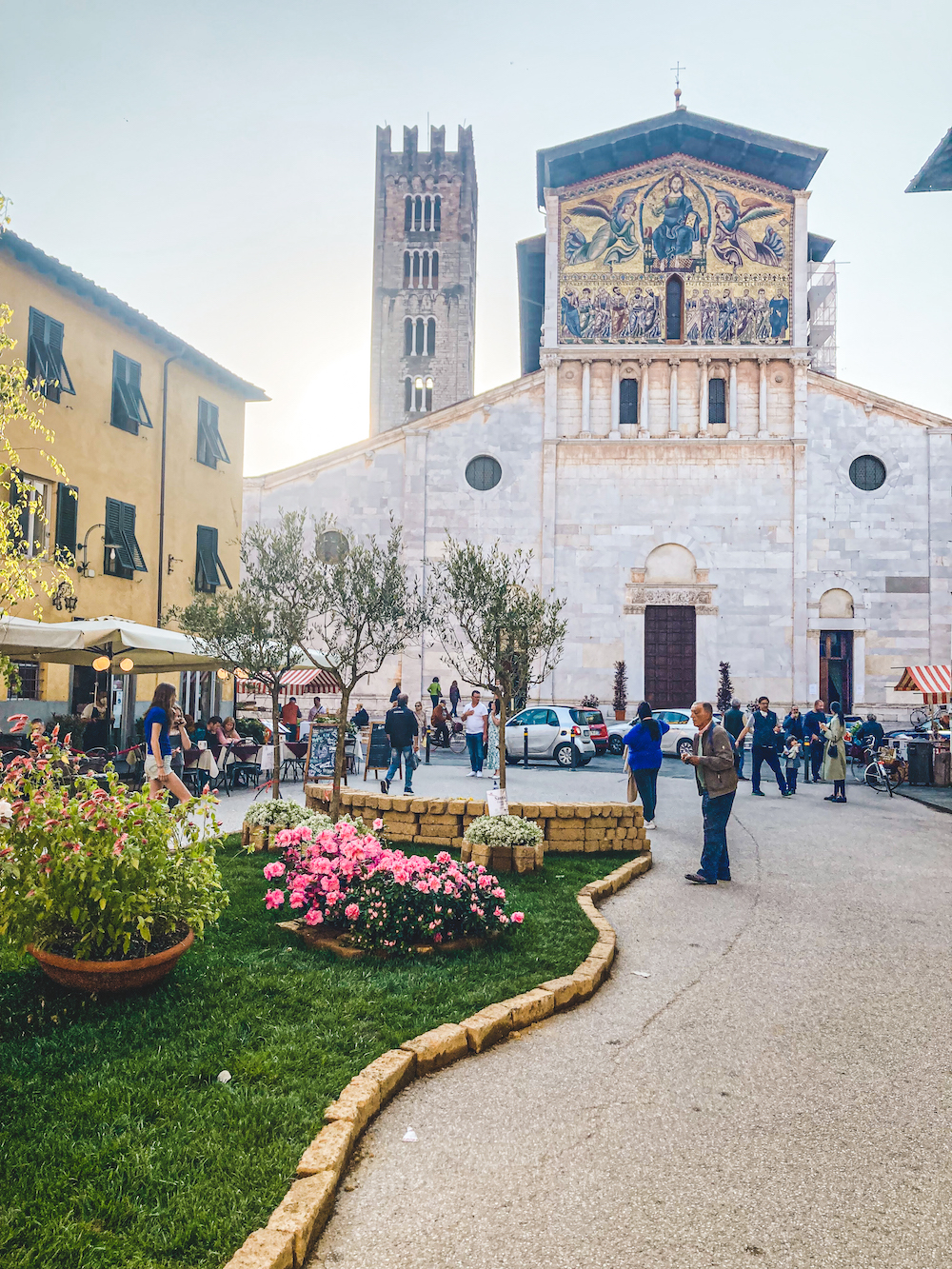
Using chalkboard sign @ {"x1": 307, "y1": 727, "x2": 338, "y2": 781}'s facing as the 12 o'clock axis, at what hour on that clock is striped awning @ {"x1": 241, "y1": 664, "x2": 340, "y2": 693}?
The striped awning is roughly at 6 o'clock from the chalkboard sign.

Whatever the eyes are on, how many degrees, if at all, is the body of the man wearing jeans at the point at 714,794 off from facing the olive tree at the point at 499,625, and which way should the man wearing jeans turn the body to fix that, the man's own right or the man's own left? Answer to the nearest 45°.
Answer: approximately 45° to the man's own right

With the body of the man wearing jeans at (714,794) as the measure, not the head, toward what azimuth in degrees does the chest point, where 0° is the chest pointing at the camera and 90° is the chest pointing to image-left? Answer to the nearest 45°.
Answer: approximately 90°

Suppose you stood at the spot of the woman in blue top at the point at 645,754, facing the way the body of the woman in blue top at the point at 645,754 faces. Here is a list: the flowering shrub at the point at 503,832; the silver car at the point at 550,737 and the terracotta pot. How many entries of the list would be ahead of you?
1

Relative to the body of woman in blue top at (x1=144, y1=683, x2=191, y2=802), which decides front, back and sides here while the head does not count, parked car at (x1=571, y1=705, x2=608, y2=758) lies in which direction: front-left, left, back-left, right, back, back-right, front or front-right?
front-left

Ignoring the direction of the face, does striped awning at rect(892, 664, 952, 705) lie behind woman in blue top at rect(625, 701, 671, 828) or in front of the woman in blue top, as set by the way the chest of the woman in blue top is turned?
in front

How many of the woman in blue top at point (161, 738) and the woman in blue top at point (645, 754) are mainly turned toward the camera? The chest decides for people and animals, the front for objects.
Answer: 0

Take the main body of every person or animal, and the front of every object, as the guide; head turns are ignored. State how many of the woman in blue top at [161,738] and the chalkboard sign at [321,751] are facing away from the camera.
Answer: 0

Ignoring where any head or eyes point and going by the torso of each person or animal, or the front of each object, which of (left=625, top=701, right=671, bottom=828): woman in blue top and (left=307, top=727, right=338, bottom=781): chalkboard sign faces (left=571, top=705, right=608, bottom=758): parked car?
the woman in blue top

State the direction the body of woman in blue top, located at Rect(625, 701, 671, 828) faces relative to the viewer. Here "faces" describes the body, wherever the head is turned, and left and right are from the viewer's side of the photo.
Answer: facing away from the viewer

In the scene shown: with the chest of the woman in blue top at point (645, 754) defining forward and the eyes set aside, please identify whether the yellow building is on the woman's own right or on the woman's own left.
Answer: on the woman's own left

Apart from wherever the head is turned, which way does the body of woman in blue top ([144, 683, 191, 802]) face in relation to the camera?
to the viewer's right

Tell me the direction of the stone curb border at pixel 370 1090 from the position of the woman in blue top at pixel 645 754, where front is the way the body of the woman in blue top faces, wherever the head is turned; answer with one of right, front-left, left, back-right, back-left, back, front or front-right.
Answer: back

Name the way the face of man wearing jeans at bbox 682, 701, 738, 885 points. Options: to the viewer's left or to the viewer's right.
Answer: to the viewer's left

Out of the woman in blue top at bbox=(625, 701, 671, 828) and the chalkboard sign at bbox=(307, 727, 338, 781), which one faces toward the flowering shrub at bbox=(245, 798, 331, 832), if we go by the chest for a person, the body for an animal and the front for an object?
the chalkboard sign
